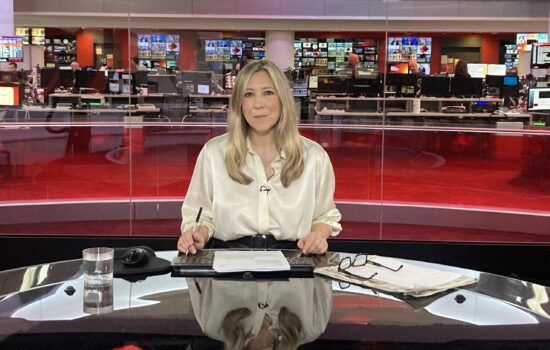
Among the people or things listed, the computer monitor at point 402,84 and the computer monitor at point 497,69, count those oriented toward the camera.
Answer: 1

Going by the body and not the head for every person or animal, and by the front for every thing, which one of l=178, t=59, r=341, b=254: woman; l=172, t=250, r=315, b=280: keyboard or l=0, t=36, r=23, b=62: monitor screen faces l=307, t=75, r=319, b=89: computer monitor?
the keyboard

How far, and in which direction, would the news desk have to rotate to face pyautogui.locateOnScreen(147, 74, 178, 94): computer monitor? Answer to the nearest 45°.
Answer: approximately 180°
